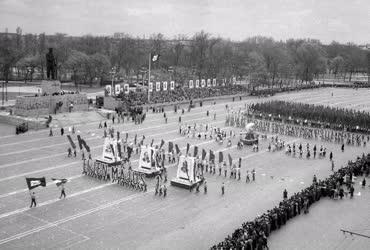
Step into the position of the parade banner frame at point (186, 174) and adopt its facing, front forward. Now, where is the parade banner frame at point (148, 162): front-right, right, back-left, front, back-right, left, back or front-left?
right

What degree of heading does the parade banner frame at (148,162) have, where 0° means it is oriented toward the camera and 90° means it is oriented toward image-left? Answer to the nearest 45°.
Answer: approximately 45°

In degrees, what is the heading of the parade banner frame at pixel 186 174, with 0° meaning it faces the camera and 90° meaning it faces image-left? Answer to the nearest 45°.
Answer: approximately 45°

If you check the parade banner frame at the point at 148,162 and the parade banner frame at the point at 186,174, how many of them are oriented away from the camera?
0

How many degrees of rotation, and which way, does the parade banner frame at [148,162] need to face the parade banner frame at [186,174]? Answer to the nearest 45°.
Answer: approximately 90° to its left
